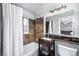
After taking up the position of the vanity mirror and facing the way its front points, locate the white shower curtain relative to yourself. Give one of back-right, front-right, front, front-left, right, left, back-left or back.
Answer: front-right

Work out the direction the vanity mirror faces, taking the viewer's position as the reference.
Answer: facing the viewer and to the left of the viewer
